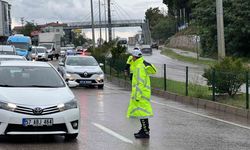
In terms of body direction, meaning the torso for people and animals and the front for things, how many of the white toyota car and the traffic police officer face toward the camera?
1

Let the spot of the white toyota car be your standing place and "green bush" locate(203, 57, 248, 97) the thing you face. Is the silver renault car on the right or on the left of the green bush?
left

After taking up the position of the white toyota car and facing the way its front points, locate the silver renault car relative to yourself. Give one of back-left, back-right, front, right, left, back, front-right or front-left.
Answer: back

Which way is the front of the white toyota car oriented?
toward the camera

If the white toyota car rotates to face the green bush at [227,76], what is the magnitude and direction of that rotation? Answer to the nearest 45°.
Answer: approximately 135° to its left

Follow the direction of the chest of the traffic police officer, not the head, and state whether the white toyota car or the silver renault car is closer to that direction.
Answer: the white toyota car

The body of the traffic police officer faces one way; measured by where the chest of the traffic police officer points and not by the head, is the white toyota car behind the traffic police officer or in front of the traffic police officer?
in front

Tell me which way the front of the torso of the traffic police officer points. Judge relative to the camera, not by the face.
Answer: to the viewer's left

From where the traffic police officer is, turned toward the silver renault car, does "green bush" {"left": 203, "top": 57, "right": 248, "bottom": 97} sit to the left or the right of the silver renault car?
right

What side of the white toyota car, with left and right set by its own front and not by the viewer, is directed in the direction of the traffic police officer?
left

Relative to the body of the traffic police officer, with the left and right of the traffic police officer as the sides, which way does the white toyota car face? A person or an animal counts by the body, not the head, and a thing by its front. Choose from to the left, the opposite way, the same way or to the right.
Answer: to the left

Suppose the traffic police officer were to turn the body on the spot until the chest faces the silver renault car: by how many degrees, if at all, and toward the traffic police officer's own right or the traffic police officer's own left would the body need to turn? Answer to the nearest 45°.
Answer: approximately 90° to the traffic police officer's own right
